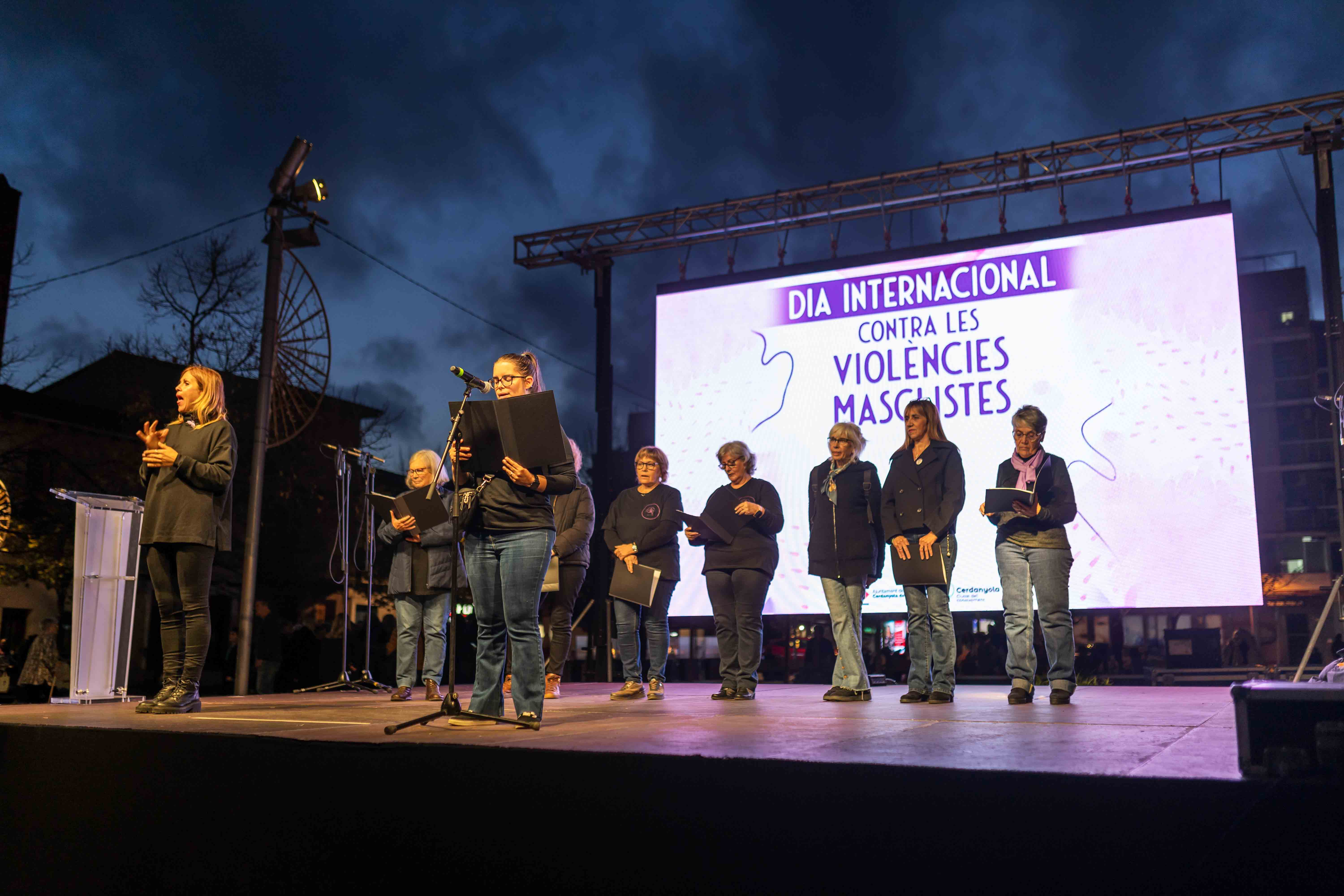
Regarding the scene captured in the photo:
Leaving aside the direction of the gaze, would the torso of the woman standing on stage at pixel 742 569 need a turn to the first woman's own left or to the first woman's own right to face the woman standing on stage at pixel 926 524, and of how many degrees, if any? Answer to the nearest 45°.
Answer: approximately 90° to the first woman's own left

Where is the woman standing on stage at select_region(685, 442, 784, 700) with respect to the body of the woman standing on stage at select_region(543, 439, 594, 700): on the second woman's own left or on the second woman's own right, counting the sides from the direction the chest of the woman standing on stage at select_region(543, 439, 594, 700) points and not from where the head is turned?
on the second woman's own left

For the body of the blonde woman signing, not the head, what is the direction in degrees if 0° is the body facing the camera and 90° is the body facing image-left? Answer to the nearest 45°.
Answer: approximately 45°

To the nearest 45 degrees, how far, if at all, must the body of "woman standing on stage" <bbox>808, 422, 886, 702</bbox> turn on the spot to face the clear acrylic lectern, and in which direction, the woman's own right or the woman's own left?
approximately 45° to the woman's own right

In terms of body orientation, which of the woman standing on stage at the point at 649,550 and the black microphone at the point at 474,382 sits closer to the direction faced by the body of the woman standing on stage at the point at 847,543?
the black microphone

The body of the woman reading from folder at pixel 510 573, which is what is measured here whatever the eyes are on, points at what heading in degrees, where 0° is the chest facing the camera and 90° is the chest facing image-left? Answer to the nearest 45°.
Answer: approximately 45°

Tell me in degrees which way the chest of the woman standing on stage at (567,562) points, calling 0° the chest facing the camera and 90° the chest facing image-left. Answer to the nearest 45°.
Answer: approximately 45°

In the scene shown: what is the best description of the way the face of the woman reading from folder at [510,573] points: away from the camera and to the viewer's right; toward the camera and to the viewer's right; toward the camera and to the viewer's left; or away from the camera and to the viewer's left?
toward the camera and to the viewer's left
